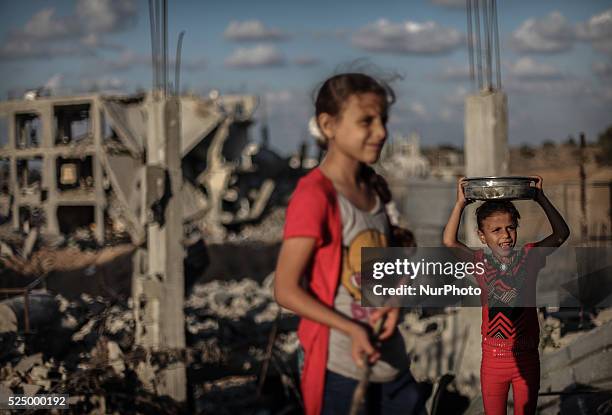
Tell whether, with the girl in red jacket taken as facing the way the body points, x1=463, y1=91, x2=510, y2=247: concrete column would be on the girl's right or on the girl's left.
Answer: on the girl's left

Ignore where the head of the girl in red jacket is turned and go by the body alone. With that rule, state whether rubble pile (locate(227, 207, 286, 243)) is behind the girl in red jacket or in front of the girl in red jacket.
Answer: behind

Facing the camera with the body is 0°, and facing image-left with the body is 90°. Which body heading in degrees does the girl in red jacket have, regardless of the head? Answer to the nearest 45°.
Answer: approximately 315°

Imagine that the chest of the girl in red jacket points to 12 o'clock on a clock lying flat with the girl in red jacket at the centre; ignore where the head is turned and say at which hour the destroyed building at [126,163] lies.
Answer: The destroyed building is roughly at 7 o'clock from the girl in red jacket.

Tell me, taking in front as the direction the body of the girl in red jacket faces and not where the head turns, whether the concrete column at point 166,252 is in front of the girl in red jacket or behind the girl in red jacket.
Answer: behind
